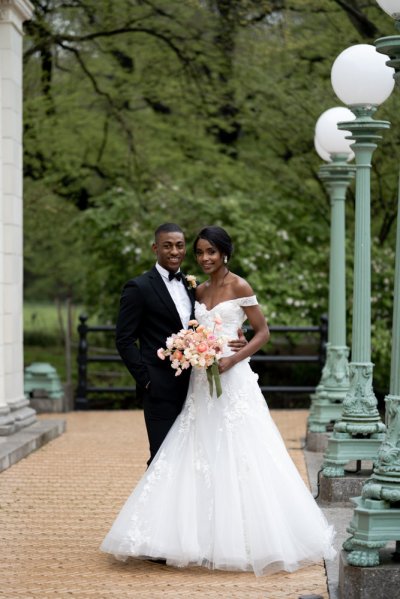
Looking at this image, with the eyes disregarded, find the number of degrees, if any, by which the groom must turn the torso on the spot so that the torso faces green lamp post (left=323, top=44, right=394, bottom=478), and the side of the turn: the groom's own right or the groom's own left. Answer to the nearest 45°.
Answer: approximately 90° to the groom's own left

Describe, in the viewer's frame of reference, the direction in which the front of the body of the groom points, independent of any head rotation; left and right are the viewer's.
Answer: facing the viewer and to the right of the viewer

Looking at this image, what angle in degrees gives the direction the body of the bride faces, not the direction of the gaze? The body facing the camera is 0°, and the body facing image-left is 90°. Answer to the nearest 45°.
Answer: approximately 45°

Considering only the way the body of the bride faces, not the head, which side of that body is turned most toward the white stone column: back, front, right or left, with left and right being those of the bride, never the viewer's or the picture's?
right

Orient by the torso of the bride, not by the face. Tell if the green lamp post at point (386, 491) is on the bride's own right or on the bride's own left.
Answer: on the bride's own left

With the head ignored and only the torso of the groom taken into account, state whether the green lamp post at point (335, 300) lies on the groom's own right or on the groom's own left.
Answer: on the groom's own left
